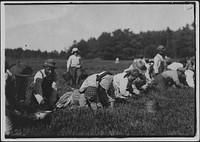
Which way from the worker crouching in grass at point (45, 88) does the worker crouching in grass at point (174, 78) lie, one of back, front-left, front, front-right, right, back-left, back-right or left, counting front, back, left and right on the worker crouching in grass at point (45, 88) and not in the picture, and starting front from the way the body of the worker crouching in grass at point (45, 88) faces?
front-left

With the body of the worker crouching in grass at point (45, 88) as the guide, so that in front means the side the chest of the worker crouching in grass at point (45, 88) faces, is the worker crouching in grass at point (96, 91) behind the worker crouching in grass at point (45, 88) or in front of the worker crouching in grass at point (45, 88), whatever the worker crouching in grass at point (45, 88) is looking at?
in front

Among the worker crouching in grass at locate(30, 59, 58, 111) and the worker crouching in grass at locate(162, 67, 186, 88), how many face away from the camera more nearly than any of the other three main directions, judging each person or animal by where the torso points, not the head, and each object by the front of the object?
0

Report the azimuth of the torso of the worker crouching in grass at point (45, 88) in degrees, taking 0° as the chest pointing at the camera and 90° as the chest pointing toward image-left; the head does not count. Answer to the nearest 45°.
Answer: approximately 315°
